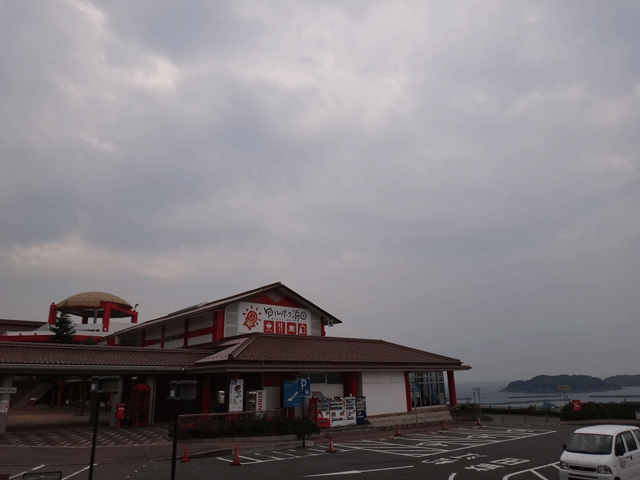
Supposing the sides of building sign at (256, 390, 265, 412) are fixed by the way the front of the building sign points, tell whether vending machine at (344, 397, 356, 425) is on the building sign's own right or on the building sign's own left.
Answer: on the building sign's own left

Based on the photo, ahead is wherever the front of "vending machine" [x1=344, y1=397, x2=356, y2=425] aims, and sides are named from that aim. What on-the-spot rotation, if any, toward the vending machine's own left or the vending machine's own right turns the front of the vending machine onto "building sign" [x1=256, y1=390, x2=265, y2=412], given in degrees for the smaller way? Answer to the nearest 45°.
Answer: approximately 45° to the vending machine's own right

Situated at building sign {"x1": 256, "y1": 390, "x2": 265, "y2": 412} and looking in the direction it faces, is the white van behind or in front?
in front

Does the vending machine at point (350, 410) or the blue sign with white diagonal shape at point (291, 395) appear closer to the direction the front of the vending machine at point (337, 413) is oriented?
the blue sign with white diagonal shape

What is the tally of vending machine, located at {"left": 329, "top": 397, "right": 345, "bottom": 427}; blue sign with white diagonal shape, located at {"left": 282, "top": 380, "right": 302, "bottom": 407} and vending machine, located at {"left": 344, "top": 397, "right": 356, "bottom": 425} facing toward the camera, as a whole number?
3

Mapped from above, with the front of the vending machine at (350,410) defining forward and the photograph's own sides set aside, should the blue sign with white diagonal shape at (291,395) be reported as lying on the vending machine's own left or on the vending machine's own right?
on the vending machine's own right

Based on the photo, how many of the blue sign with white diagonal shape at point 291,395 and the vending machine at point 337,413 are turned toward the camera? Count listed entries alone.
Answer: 2

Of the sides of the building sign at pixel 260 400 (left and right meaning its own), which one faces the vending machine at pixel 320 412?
left

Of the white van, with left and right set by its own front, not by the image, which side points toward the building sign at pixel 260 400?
right

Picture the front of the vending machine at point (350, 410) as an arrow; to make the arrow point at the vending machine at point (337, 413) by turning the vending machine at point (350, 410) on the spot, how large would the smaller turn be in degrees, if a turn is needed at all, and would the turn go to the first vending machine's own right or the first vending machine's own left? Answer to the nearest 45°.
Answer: approximately 45° to the first vending machine's own right

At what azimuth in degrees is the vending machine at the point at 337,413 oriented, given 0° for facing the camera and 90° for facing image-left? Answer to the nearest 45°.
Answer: approximately 0°

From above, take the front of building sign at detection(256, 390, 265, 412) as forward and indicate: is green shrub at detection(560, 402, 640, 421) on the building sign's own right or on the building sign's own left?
on the building sign's own left

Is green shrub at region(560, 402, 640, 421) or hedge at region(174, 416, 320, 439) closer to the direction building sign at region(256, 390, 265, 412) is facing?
the hedge
